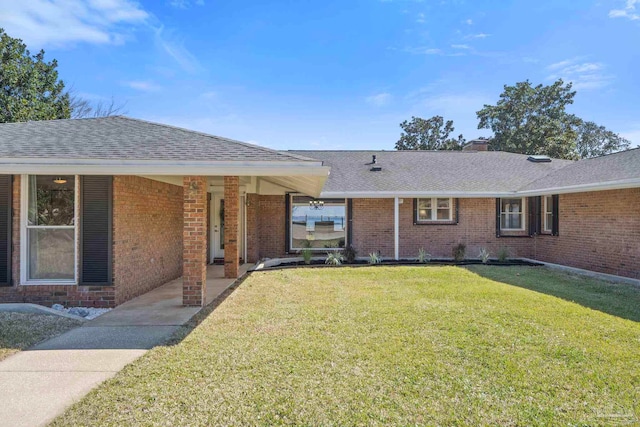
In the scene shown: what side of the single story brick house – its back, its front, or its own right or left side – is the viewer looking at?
front

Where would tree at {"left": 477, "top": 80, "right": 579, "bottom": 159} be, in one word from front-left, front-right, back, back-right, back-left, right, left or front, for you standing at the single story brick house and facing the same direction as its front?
back-left

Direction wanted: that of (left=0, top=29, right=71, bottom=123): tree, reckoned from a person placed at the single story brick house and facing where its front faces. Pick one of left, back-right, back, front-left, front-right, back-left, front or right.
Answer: back-right

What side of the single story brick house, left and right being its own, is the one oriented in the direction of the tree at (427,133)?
back

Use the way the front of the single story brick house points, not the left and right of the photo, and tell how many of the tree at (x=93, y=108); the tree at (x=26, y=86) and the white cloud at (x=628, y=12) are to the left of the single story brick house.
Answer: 1
